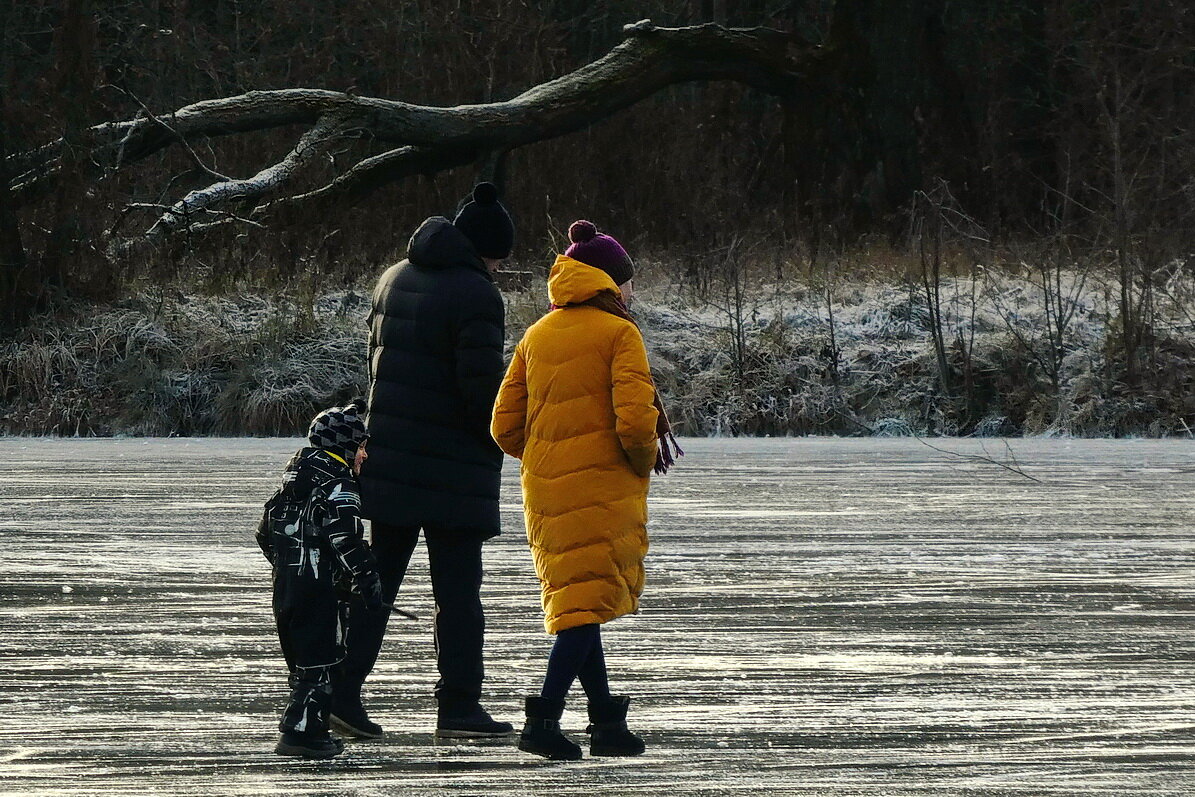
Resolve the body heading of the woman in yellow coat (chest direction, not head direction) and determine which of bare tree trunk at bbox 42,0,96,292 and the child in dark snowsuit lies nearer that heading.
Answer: the bare tree trunk

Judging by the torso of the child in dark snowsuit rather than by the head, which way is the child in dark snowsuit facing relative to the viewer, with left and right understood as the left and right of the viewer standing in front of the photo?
facing away from the viewer and to the right of the viewer

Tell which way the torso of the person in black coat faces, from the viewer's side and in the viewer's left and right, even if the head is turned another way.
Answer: facing away from the viewer and to the right of the viewer

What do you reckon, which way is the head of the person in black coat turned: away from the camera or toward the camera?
away from the camera

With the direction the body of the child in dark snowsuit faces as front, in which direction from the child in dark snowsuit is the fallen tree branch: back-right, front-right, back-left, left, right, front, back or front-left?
front-left

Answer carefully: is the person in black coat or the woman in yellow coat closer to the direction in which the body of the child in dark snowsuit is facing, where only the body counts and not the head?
the person in black coat

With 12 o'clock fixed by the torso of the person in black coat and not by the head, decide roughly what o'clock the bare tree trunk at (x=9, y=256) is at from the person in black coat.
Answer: The bare tree trunk is roughly at 10 o'clock from the person in black coat.

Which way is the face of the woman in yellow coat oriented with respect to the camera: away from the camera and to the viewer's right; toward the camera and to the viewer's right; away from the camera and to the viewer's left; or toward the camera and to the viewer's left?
away from the camera and to the viewer's right

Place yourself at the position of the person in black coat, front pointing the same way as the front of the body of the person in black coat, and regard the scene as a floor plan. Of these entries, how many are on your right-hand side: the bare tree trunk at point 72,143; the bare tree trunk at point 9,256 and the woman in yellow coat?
1
